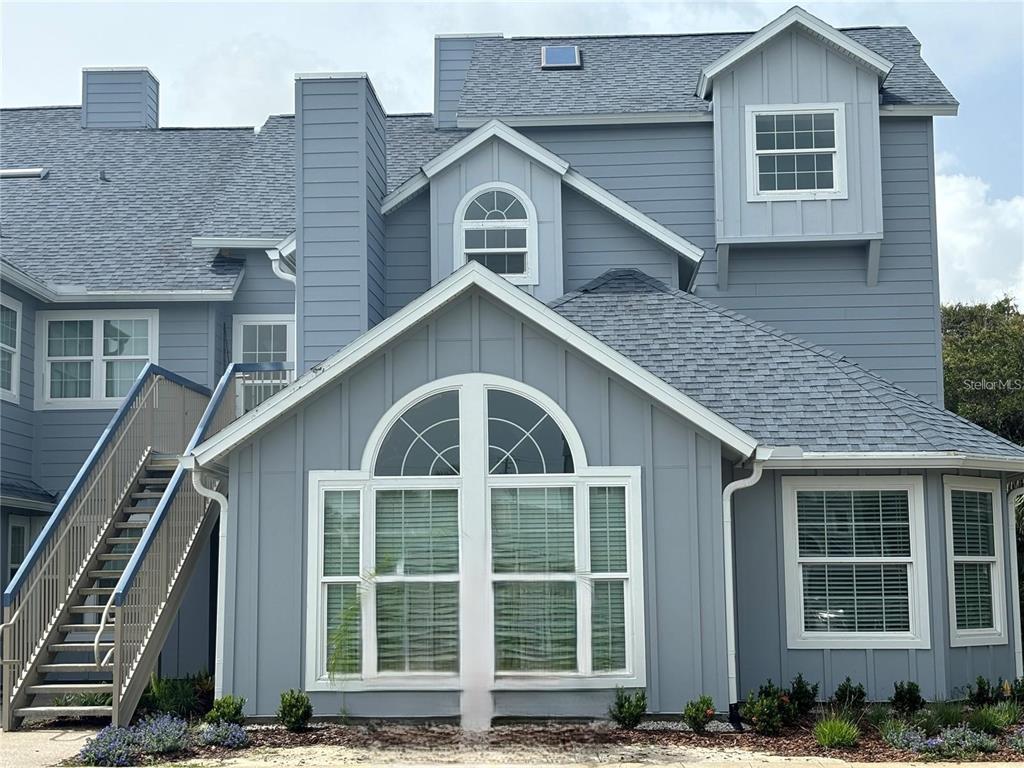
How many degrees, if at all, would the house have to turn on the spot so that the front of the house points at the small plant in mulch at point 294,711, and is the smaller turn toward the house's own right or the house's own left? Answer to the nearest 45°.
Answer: approximately 45° to the house's own right

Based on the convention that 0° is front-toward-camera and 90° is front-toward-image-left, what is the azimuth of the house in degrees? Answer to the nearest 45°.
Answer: approximately 0°

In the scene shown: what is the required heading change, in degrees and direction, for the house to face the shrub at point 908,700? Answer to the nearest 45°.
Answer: approximately 90° to its left
